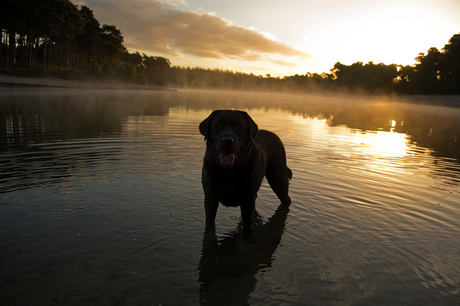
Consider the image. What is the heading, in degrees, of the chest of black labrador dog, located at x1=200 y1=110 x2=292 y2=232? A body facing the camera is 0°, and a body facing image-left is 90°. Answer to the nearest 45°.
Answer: approximately 45°
